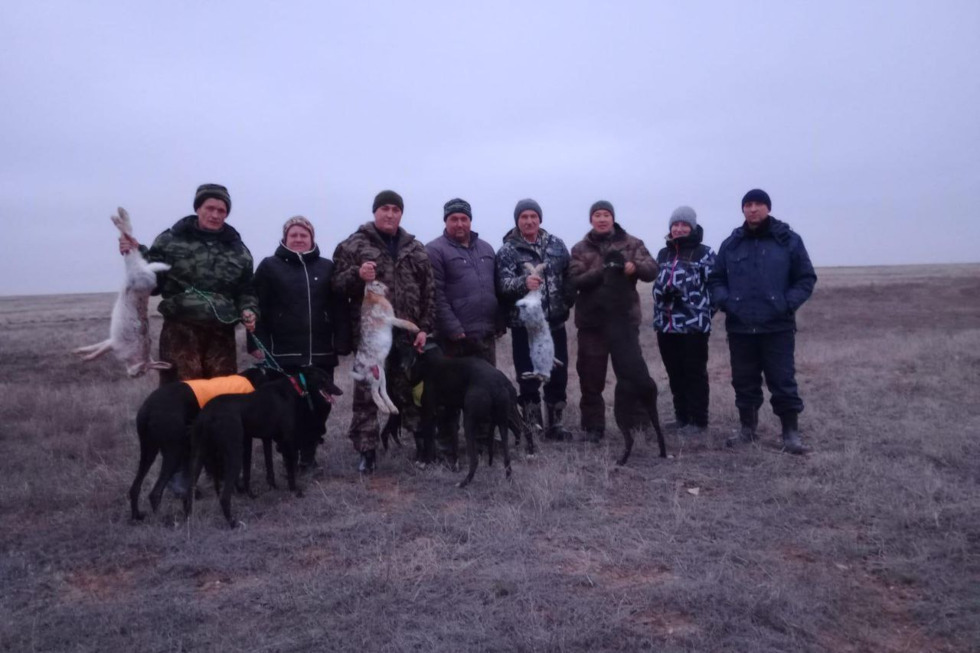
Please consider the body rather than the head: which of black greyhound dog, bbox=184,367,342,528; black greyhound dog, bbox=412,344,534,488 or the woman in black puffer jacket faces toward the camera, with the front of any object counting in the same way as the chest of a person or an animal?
the woman in black puffer jacket

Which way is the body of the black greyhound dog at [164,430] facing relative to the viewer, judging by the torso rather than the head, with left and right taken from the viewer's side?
facing away from the viewer and to the right of the viewer

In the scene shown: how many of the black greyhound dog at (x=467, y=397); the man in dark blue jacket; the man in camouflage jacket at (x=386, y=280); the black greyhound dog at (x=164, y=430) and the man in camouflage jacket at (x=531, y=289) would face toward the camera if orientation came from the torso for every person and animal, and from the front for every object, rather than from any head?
3

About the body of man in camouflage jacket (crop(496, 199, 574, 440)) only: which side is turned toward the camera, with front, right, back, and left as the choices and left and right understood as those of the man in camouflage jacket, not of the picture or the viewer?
front

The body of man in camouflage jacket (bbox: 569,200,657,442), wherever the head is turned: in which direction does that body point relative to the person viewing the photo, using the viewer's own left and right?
facing the viewer

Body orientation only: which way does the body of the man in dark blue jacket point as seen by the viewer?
toward the camera

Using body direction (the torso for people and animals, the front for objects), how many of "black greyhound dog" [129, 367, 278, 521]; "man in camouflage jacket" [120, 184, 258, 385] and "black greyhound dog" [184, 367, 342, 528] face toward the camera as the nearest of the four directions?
1

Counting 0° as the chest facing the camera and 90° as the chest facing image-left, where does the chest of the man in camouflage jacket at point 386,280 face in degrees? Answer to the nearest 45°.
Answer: approximately 0°

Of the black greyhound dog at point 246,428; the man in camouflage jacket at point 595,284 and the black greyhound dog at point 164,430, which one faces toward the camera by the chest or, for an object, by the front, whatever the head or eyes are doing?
the man in camouflage jacket
